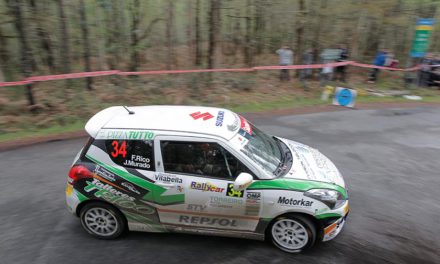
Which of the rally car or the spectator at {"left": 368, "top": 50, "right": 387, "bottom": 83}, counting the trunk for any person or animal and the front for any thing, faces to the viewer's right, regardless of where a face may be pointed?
the rally car

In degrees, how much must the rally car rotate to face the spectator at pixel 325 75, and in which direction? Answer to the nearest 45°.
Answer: approximately 45° to its left

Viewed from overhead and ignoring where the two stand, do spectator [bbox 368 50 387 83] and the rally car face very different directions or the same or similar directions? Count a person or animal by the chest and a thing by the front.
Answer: very different directions

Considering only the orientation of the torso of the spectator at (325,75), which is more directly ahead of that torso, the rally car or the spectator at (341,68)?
the rally car

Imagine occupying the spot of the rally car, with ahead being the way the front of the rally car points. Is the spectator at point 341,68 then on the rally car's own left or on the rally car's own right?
on the rally car's own left

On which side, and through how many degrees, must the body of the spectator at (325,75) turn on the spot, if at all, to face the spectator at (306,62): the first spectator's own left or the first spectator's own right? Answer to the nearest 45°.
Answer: approximately 90° to the first spectator's own right

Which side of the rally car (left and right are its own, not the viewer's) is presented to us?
right

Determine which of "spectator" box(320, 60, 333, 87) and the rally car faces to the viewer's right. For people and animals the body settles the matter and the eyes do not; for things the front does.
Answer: the rally car

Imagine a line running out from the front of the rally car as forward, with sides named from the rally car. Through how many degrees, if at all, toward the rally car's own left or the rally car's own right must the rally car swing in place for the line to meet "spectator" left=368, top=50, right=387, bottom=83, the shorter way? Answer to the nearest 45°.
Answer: approximately 45° to the rally car's own left

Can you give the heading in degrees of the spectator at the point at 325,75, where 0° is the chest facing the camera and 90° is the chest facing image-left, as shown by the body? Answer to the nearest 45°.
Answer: approximately 45°
